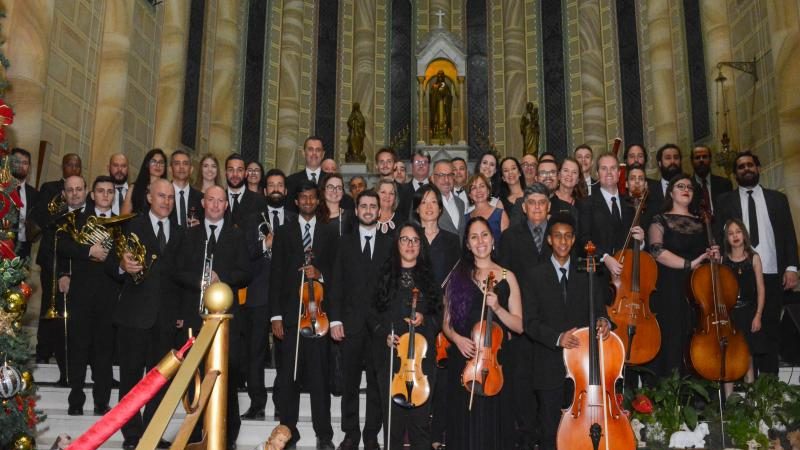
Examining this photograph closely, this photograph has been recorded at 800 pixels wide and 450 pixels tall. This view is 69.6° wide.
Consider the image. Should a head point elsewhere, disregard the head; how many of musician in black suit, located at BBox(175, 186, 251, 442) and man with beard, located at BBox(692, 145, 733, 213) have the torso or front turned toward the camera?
2

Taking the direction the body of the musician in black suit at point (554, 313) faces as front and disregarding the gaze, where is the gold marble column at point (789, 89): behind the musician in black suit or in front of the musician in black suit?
behind

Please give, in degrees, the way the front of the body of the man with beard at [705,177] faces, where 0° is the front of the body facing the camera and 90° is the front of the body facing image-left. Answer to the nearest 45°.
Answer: approximately 0°

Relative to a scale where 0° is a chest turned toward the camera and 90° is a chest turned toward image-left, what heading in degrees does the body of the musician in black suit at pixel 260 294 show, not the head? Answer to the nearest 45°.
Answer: approximately 0°

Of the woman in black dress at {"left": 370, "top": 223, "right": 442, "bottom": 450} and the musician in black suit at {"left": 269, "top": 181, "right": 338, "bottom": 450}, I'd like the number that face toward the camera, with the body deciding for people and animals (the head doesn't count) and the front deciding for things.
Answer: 2
